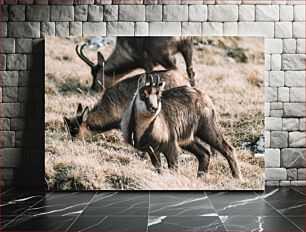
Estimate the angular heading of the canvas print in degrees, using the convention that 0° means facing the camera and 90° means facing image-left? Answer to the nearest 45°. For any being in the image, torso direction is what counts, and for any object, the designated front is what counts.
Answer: approximately 0°
